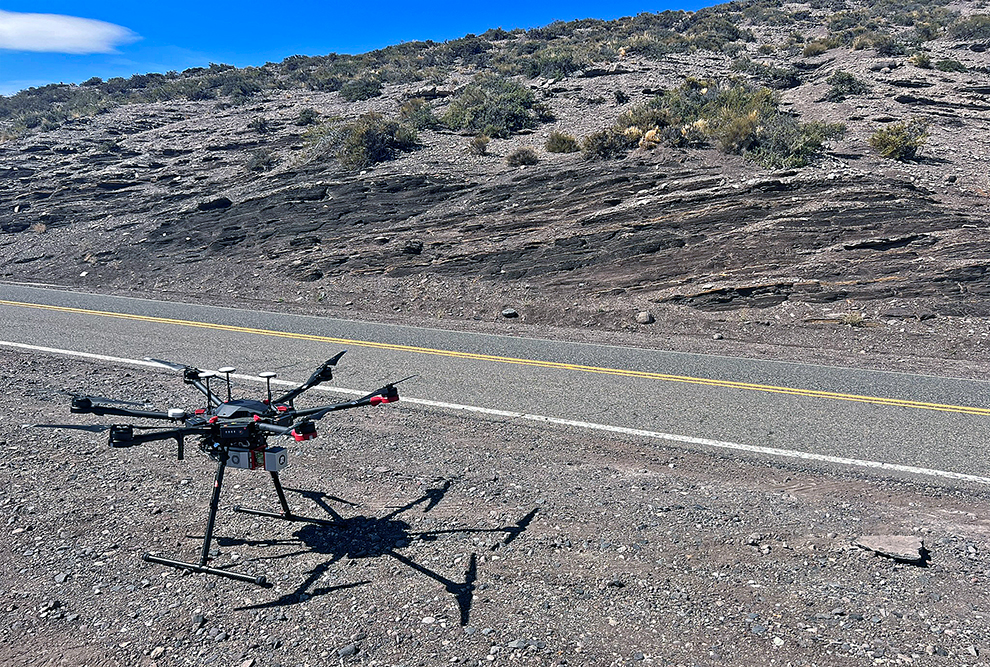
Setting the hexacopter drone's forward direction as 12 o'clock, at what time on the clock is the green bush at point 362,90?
The green bush is roughly at 8 o'clock from the hexacopter drone.

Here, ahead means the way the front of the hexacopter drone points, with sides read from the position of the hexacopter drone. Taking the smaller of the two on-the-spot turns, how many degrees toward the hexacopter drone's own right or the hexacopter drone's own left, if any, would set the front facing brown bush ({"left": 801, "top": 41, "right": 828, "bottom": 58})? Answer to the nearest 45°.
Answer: approximately 90° to the hexacopter drone's own left

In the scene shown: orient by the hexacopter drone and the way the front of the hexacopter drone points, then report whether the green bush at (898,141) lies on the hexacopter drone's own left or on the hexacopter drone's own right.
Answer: on the hexacopter drone's own left

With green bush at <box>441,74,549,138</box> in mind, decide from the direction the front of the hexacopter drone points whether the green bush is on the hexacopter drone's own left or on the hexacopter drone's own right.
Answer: on the hexacopter drone's own left

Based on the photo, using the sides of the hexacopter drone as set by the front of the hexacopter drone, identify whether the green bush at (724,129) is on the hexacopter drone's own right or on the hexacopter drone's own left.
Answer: on the hexacopter drone's own left

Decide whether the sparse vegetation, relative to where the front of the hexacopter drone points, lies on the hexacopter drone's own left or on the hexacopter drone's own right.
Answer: on the hexacopter drone's own left

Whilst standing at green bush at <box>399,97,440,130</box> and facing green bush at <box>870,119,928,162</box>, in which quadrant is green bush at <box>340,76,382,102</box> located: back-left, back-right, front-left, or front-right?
back-left

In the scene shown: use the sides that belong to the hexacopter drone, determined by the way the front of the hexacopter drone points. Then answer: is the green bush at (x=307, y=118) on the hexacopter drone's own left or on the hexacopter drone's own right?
on the hexacopter drone's own left

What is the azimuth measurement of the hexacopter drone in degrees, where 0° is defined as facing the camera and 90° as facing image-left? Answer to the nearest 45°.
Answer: approximately 315°

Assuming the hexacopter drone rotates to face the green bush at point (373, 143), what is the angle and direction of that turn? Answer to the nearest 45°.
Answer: approximately 135° to its left

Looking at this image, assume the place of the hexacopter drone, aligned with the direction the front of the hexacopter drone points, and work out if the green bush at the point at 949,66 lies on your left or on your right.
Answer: on your left

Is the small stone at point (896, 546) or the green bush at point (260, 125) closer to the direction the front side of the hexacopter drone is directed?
the small stone

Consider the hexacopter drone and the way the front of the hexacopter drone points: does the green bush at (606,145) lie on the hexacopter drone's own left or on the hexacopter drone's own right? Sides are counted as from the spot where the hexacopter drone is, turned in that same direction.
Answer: on the hexacopter drone's own left

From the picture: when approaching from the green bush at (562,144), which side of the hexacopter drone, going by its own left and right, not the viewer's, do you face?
left
